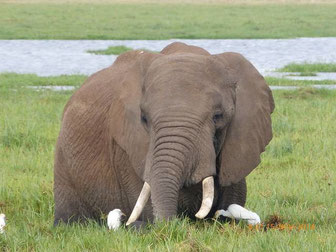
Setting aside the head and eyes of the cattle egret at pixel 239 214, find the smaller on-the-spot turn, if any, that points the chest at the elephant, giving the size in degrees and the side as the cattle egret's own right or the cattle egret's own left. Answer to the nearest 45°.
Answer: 0° — it already faces it

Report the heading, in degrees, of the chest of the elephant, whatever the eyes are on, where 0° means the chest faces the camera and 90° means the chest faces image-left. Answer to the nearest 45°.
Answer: approximately 315°

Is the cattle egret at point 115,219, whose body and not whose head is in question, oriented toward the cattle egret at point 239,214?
yes

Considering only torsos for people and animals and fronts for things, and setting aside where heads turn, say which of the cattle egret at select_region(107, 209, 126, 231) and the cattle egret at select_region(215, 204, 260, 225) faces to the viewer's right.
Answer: the cattle egret at select_region(107, 209, 126, 231)

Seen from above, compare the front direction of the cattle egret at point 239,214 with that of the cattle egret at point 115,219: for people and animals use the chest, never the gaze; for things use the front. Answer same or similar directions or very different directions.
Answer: very different directions

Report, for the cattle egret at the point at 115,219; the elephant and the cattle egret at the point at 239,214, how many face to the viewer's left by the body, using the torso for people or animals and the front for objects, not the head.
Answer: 1

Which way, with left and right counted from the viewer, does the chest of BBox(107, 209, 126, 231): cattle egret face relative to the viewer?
facing to the right of the viewer

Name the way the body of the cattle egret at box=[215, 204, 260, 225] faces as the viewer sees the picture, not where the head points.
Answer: to the viewer's left

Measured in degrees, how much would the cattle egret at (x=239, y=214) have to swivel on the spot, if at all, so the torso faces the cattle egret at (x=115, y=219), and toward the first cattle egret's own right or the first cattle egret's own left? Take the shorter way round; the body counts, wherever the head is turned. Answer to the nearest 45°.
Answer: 0° — it already faces it
